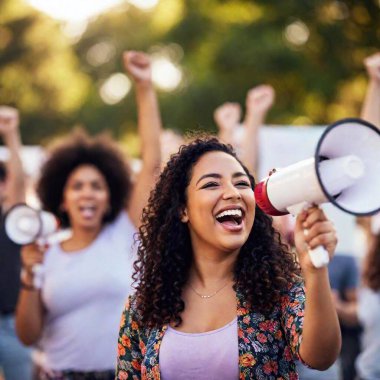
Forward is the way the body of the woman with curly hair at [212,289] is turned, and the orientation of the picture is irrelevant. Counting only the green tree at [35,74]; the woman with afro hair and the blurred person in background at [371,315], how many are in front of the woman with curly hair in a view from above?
0

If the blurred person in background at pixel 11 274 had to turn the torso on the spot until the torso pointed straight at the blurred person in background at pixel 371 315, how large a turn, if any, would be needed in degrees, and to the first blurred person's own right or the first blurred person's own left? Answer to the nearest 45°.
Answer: approximately 45° to the first blurred person's own left

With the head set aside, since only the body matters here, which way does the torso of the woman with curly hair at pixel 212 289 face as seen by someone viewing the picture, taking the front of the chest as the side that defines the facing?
toward the camera

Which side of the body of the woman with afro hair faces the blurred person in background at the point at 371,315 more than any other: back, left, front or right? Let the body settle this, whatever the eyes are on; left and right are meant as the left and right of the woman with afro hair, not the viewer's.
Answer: left

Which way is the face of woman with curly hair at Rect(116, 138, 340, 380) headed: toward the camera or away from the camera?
toward the camera

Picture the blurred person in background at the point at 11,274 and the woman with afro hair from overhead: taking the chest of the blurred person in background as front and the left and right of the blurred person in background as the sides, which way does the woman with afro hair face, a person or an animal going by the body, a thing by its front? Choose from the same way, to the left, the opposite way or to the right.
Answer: the same way

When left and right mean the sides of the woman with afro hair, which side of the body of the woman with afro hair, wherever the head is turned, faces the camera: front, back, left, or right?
front

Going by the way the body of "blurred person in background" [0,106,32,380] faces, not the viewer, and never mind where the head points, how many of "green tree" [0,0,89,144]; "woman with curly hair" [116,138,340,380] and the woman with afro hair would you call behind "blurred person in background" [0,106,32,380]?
1

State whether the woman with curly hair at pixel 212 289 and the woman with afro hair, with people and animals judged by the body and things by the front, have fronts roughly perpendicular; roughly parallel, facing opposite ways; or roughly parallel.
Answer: roughly parallel

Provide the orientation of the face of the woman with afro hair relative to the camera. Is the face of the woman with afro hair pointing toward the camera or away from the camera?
toward the camera

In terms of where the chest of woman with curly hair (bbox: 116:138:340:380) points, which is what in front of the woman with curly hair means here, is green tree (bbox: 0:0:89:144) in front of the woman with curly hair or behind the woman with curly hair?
behind

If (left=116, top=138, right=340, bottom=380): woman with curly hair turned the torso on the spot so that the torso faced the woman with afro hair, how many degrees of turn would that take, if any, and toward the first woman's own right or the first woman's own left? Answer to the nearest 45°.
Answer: approximately 135° to the first woman's own right

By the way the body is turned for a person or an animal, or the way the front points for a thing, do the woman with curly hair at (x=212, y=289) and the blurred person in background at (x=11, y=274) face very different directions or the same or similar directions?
same or similar directions

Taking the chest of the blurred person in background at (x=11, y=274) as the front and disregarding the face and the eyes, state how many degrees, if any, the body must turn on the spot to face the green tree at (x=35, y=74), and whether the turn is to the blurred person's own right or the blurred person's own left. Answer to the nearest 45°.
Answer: approximately 180°

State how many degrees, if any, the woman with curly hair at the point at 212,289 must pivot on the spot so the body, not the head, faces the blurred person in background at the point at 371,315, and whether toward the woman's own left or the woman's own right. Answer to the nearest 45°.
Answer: approximately 135° to the woman's own left

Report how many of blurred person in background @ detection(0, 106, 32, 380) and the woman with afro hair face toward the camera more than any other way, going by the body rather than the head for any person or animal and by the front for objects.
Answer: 2
